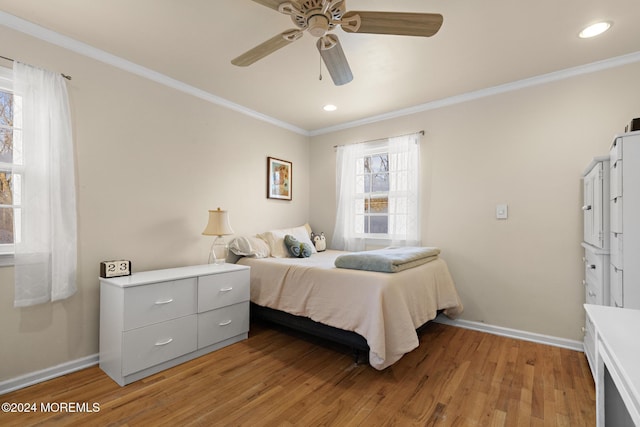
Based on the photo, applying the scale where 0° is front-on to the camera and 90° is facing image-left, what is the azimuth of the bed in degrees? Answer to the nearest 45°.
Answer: approximately 315°

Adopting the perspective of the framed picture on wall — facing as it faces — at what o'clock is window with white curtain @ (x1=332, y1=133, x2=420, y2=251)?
The window with white curtain is roughly at 11 o'clock from the framed picture on wall.

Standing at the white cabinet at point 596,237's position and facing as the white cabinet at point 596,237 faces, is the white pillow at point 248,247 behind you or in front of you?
in front

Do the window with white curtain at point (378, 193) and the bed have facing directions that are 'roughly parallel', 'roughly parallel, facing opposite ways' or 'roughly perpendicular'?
roughly perpendicular

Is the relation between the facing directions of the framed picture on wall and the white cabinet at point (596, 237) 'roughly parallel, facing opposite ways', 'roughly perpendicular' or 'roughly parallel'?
roughly parallel, facing opposite ways

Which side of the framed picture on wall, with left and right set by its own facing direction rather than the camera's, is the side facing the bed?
front

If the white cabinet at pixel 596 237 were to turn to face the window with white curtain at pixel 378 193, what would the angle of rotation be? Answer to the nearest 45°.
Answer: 0° — it already faces it

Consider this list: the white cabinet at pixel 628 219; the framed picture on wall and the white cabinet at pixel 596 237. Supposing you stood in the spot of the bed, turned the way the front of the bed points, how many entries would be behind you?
1

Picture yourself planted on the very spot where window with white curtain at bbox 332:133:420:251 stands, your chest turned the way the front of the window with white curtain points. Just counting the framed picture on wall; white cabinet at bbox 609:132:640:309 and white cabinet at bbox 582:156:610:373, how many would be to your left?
2

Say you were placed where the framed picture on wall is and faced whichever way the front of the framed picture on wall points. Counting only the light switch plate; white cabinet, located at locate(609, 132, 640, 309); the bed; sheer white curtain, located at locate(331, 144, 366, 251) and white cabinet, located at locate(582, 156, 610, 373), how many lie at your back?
0

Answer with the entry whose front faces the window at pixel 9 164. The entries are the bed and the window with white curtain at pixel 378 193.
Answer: the window with white curtain

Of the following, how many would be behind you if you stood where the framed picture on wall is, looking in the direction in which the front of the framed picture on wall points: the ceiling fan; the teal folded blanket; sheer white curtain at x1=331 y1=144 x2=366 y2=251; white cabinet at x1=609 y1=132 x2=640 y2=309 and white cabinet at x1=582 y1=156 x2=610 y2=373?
0

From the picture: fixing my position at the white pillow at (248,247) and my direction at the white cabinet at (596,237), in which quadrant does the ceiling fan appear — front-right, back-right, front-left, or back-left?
front-right

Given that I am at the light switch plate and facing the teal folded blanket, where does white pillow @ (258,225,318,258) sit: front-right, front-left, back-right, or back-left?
front-right

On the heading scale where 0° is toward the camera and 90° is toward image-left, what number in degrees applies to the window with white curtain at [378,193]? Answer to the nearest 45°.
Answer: approximately 45°

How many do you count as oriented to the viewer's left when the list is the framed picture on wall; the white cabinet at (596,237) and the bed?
1

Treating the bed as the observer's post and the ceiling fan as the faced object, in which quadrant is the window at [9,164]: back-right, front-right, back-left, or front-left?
front-right

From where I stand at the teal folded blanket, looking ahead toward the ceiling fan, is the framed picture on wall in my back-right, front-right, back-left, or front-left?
back-right

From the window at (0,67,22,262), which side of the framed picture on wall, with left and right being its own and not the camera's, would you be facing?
right

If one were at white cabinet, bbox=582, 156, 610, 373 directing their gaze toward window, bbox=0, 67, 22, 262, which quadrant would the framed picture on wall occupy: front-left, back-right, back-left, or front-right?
front-right

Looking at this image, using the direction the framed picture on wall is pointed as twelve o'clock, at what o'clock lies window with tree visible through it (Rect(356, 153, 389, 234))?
The window with tree visible through it is roughly at 11 o'clock from the framed picture on wall.

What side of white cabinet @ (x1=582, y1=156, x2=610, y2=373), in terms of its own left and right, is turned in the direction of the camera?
left
